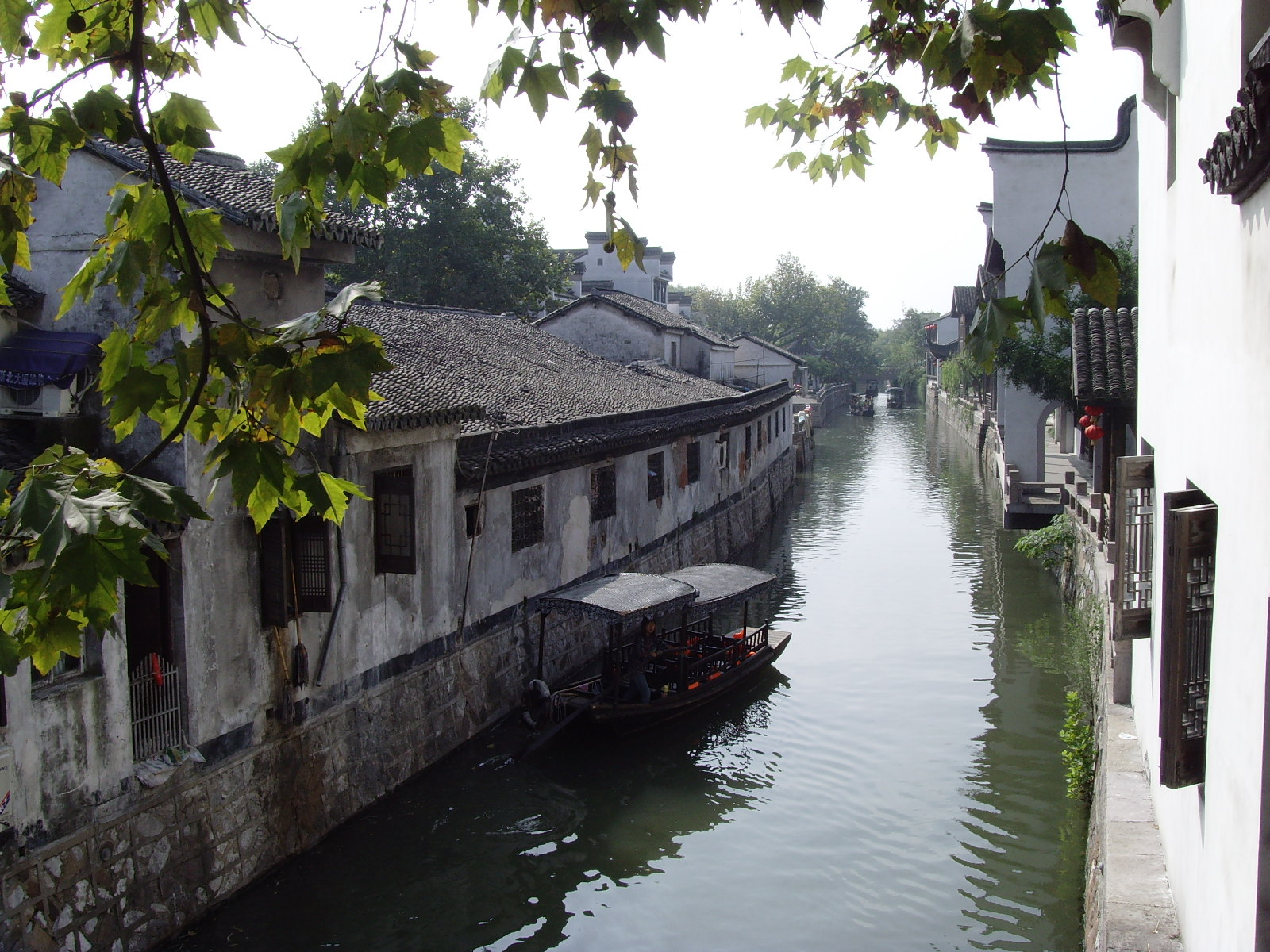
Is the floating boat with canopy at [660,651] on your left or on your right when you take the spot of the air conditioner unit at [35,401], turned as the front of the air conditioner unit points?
on your left

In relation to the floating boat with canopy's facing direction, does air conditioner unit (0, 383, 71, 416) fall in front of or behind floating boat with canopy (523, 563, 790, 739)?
behind

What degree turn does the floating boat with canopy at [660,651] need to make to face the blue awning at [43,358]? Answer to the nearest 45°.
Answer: approximately 180°

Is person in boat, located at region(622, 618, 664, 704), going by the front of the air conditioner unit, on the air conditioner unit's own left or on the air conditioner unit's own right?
on the air conditioner unit's own left

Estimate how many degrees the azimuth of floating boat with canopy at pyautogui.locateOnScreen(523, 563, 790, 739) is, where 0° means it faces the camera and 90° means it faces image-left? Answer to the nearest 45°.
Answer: approximately 225°

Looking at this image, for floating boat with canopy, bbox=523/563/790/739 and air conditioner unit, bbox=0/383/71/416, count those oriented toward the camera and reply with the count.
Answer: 1

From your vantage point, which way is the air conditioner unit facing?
toward the camera
